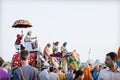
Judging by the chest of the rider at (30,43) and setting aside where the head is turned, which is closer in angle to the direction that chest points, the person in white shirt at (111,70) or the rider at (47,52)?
the rider at (47,52)

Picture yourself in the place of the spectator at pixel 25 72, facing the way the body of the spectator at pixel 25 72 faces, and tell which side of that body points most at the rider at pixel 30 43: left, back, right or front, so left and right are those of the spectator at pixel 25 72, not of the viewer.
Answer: front

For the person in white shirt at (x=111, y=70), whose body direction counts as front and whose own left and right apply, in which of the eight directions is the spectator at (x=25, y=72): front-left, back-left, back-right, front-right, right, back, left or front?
front-right

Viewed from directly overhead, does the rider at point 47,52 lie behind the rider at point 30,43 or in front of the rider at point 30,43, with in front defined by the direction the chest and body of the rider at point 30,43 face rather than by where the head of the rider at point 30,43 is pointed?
in front

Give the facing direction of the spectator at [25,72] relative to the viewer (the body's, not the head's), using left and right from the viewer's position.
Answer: facing away from the viewer

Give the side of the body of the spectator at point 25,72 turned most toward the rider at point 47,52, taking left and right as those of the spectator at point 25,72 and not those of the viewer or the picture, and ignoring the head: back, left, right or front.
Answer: front

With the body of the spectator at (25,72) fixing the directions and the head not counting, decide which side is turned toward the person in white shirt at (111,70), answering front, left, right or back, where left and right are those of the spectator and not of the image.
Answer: right
